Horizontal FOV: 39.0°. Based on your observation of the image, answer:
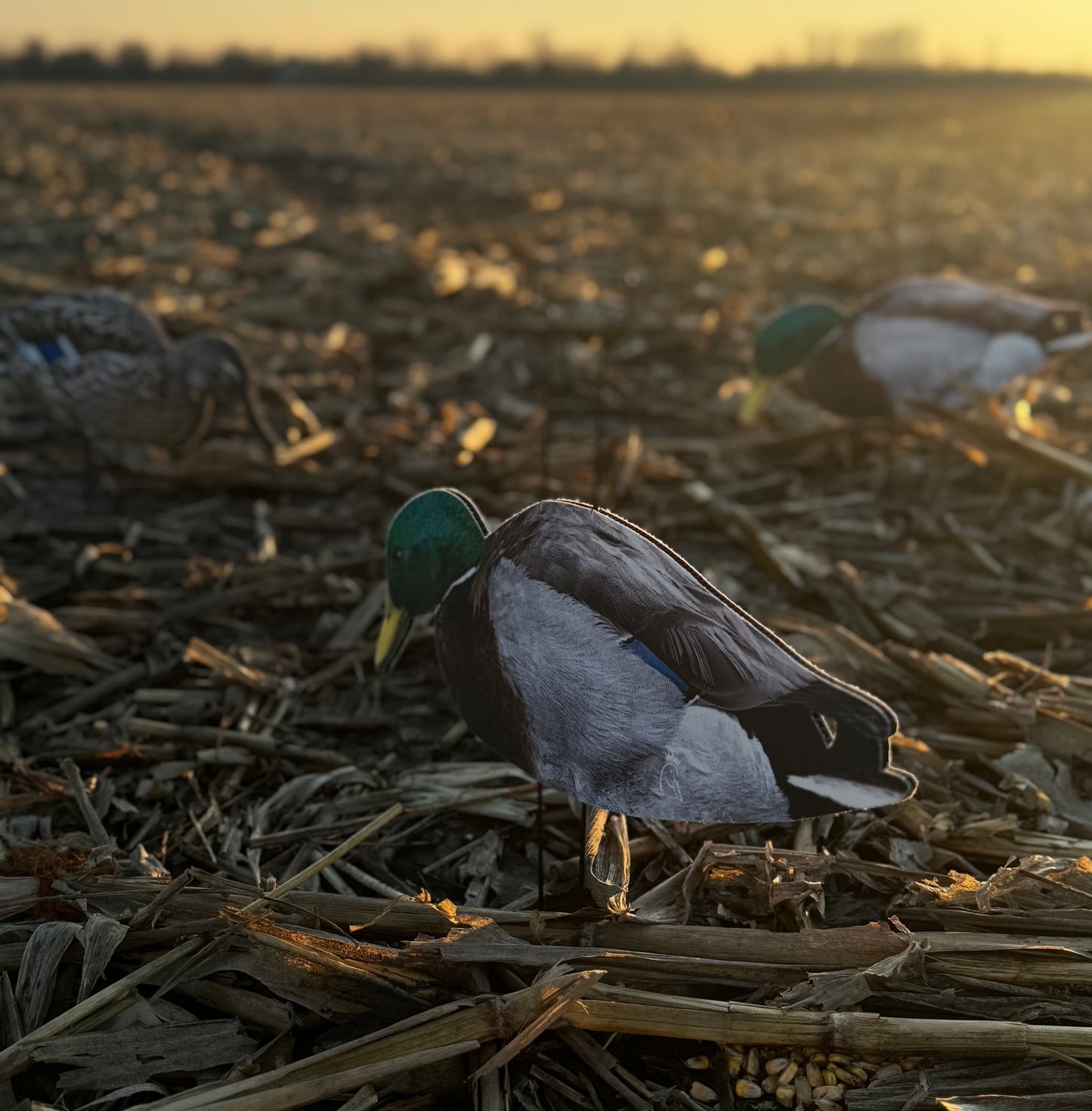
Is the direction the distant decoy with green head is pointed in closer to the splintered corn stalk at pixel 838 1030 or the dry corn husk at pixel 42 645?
the dry corn husk

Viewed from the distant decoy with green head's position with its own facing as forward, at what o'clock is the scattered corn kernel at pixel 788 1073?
The scattered corn kernel is roughly at 9 o'clock from the distant decoy with green head.

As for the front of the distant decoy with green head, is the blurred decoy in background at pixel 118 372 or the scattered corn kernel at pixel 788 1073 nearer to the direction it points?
the blurred decoy in background

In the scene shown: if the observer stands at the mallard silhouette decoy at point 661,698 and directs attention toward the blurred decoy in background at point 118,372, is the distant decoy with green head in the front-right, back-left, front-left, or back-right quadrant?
front-right

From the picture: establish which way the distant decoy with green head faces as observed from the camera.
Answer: facing to the left of the viewer

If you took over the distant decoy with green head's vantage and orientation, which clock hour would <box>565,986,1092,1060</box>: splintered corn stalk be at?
The splintered corn stalk is roughly at 9 o'clock from the distant decoy with green head.

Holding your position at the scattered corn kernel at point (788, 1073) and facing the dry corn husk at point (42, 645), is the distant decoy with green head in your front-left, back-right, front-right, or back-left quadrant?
front-right

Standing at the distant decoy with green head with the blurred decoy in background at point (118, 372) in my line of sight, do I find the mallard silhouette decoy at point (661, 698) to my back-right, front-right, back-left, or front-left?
front-left

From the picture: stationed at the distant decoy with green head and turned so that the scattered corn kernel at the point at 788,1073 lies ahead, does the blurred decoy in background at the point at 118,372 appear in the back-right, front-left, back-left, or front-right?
front-right

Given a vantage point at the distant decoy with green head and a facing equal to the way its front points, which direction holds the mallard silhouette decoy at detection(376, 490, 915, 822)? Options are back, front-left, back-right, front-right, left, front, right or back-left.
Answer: left

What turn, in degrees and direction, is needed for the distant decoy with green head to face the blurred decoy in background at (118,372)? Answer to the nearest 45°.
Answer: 0° — it already faces it

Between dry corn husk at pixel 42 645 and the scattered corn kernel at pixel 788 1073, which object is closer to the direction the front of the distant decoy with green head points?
the dry corn husk

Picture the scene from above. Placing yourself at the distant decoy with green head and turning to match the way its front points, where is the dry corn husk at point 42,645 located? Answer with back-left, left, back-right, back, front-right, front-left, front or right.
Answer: front-left
